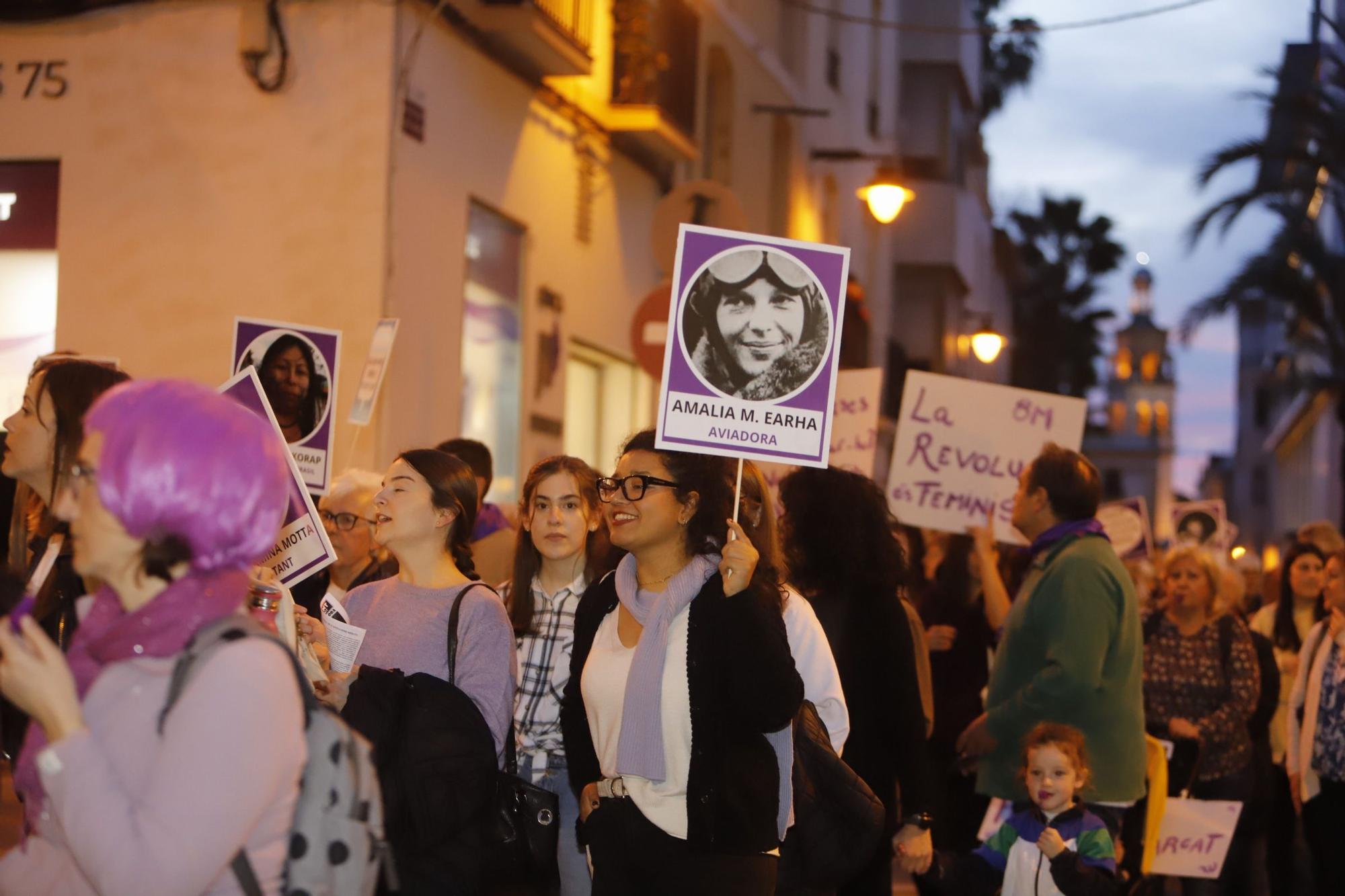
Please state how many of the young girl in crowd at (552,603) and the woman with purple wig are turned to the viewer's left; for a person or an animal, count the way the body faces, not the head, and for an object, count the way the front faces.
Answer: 1

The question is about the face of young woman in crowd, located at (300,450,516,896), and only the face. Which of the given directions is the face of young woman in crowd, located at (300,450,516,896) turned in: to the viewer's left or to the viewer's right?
to the viewer's left

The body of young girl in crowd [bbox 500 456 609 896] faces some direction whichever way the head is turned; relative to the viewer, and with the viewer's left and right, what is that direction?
facing the viewer

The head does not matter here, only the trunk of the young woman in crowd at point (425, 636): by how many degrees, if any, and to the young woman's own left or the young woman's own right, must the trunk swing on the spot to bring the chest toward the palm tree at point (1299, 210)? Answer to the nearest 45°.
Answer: approximately 180°

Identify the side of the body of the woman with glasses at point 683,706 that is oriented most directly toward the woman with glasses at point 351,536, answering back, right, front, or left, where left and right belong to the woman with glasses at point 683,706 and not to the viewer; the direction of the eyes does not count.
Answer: right

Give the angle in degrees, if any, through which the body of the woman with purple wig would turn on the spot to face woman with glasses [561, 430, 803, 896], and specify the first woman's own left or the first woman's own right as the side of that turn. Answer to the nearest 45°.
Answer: approximately 135° to the first woman's own right

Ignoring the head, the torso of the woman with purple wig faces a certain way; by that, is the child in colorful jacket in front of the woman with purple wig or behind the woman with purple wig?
behind

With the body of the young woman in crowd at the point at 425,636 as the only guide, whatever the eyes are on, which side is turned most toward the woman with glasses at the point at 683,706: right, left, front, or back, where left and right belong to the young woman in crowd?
left

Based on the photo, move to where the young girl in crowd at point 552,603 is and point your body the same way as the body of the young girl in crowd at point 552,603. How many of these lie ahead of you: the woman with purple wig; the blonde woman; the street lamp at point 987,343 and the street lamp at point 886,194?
1

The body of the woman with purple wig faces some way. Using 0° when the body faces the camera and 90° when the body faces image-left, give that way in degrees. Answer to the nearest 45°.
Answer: approximately 90°

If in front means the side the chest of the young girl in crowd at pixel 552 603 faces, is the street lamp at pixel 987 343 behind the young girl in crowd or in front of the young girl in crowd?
behind
